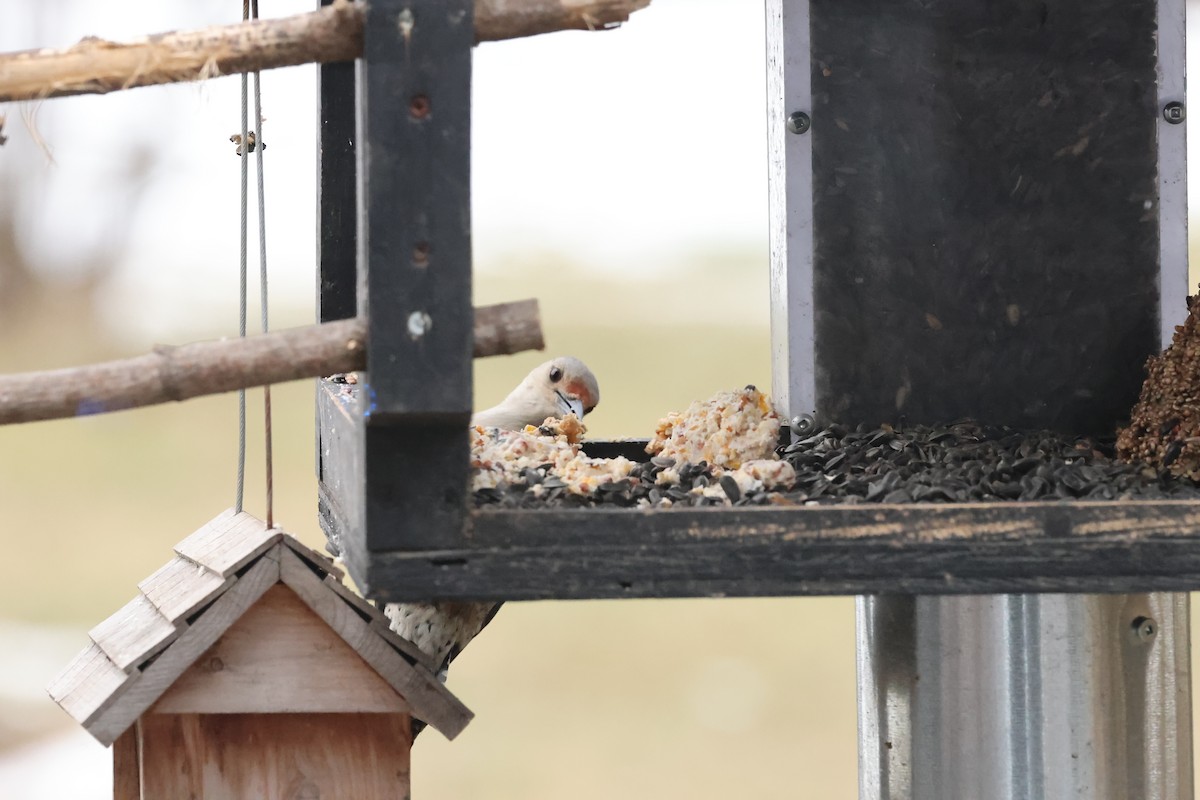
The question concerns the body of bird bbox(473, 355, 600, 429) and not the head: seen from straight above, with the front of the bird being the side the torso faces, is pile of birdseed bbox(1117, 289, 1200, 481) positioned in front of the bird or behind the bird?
in front

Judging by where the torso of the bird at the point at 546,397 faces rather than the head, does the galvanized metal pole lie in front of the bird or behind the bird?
in front
